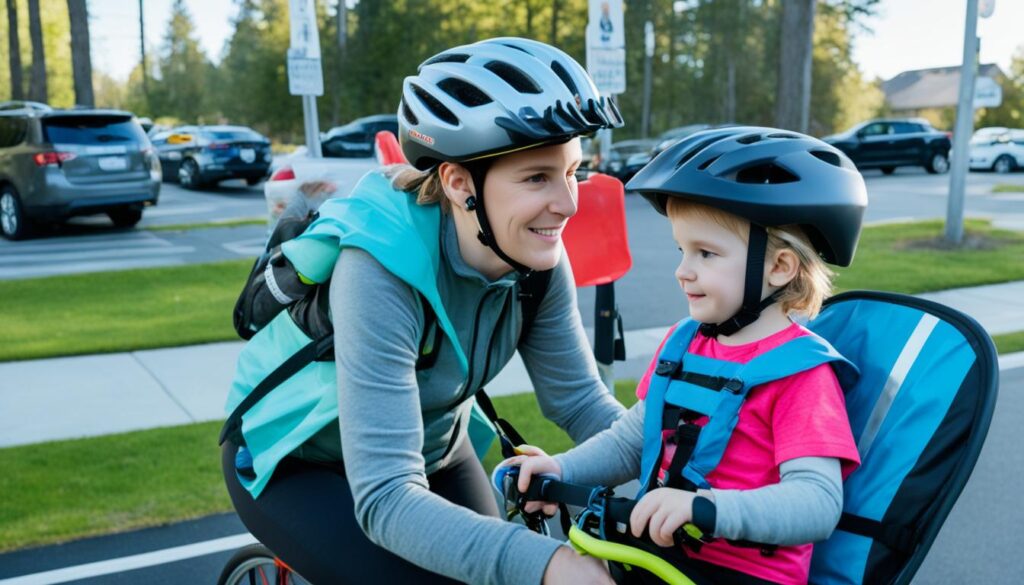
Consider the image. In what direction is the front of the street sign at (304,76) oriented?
toward the camera

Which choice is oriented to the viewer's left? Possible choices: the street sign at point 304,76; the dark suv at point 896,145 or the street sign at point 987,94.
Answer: the dark suv

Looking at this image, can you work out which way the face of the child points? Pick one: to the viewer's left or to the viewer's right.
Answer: to the viewer's left

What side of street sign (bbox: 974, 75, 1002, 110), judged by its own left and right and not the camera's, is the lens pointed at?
front

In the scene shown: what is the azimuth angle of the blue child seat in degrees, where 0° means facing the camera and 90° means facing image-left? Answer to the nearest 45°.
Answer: approximately 45°

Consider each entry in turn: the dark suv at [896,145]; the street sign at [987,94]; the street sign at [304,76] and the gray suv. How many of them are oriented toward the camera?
2

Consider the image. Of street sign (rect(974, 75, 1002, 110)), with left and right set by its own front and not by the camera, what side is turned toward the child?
front

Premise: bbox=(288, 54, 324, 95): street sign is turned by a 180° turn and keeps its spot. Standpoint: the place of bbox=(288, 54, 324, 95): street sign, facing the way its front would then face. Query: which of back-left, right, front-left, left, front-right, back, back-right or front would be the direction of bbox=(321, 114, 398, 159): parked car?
front

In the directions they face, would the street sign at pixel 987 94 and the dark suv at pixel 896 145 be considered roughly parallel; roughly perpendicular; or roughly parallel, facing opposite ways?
roughly perpendicular

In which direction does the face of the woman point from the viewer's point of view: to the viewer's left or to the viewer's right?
to the viewer's right

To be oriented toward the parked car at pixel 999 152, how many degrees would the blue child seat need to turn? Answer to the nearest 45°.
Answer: approximately 135° to its right

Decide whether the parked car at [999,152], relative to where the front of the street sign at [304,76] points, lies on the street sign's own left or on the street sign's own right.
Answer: on the street sign's own left
